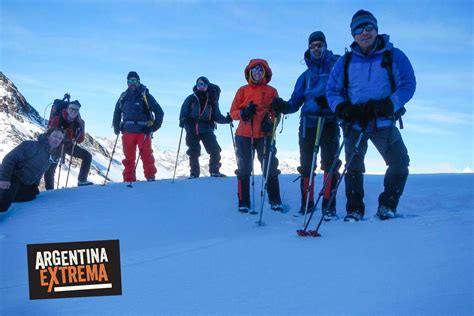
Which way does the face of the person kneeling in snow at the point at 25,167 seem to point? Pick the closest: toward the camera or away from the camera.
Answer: toward the camera

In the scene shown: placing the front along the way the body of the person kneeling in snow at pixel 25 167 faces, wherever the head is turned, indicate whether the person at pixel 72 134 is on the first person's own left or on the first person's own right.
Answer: on the first person's own left

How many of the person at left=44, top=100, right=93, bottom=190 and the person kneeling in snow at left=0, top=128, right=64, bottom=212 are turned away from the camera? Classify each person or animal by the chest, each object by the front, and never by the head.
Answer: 0

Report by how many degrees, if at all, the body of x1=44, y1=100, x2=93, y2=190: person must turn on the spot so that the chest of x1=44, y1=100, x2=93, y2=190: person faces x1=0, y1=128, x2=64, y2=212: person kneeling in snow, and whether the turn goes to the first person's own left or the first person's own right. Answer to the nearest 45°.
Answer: approximately 45° to the first person's own right

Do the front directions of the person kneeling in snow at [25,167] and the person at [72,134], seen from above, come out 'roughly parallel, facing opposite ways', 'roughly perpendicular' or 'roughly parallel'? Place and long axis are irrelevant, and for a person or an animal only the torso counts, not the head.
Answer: roughly parallel

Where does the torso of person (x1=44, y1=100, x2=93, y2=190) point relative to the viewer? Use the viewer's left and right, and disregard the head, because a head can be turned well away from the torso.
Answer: facing the viewer and to the right of the viewer
